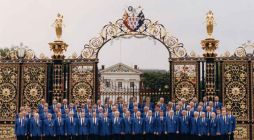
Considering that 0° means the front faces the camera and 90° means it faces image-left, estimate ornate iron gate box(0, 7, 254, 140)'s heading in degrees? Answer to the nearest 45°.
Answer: approximately 0°
